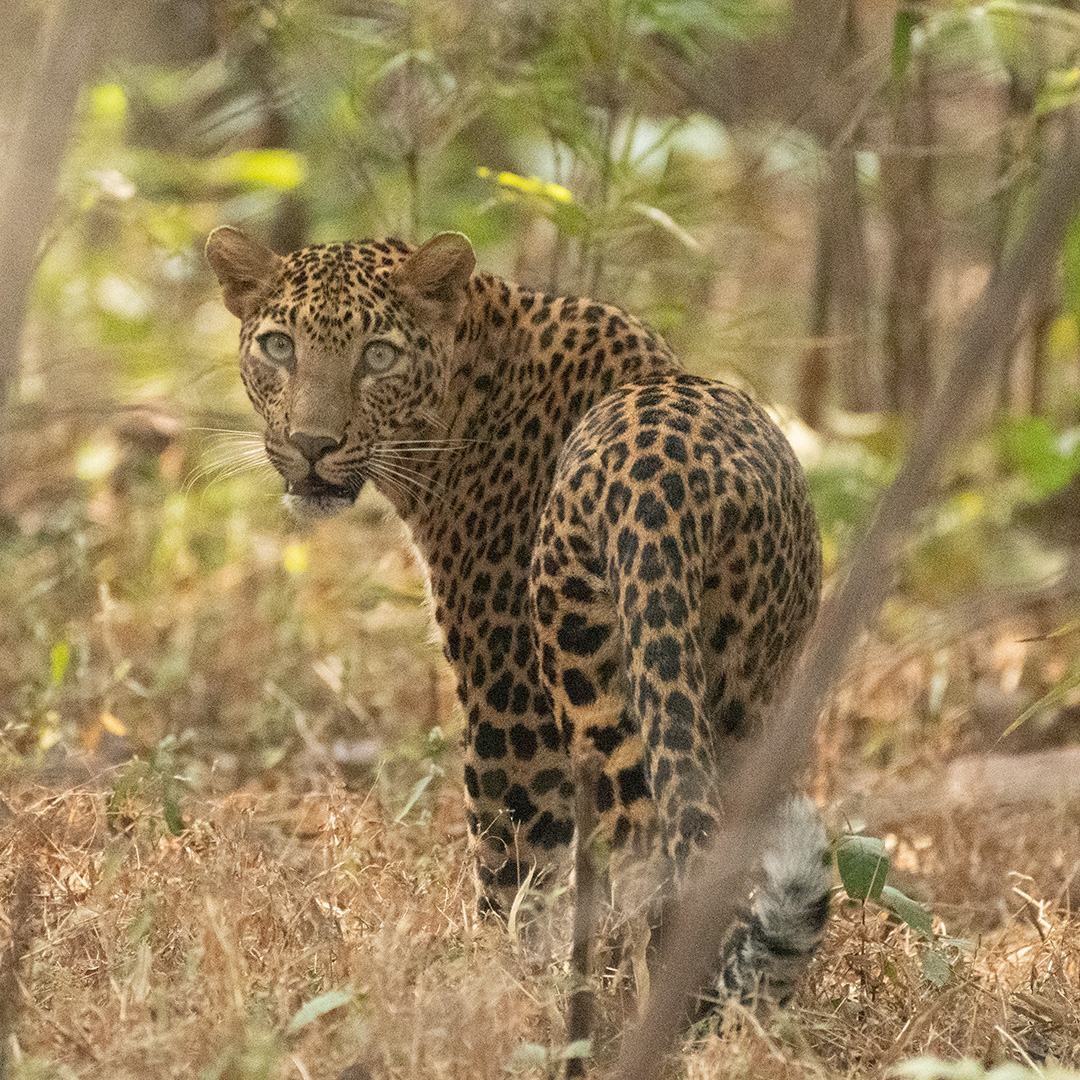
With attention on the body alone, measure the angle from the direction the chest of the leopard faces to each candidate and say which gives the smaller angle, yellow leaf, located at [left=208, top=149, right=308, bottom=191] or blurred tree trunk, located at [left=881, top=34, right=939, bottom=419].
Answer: the yellow leaf

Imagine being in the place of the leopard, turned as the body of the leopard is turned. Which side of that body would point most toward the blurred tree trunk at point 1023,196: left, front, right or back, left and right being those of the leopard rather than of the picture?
right

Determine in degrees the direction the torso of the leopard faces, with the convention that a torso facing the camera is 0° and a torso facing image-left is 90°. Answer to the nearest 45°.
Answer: approximately 135°

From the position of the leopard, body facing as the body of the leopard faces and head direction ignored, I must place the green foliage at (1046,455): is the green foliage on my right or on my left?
on my right

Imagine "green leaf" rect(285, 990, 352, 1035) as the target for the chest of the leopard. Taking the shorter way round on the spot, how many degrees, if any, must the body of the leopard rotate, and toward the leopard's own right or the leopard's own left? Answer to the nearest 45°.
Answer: approximately 135° to the leopard's own left

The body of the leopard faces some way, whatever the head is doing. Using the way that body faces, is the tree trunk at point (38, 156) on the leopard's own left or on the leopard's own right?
on the leopard's own left
